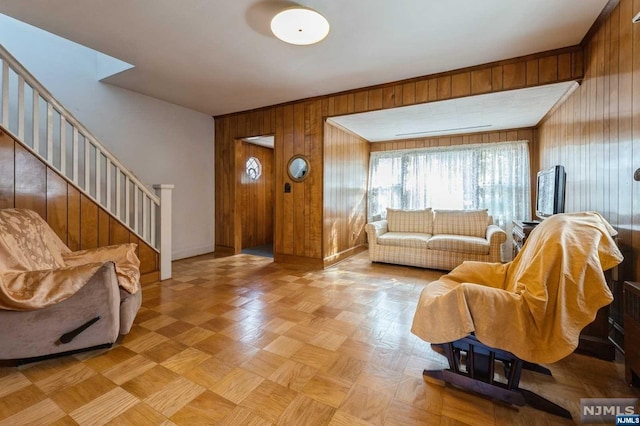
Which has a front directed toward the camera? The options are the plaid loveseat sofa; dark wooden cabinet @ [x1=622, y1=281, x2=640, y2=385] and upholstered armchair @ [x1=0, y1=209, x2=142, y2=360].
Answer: the plaid loveseat sofa

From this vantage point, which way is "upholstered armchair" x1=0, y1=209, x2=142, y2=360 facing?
to the viewer's right

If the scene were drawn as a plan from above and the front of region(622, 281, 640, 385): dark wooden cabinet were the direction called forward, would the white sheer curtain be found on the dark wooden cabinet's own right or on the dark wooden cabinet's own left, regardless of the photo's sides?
on the dark wooden cabinet's own right

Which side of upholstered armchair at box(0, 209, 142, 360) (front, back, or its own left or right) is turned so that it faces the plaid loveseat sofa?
front

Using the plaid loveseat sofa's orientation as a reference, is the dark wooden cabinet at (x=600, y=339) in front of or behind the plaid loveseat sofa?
in front

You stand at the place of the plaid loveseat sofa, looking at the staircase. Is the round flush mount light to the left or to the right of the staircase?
left

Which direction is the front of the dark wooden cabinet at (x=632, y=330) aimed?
to the viewer's left

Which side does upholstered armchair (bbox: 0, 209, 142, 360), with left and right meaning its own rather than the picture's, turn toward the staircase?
left

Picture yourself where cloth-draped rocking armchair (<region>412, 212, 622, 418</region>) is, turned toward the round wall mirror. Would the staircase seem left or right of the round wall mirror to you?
left

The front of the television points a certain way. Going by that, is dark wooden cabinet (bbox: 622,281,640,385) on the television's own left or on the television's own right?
on the television's own left

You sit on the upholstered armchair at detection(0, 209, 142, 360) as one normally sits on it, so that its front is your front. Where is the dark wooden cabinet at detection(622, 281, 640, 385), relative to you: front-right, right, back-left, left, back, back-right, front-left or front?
front-right

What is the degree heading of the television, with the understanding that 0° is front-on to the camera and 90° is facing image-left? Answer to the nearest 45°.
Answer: approximately 45°

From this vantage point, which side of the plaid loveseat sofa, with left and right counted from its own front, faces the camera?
front
